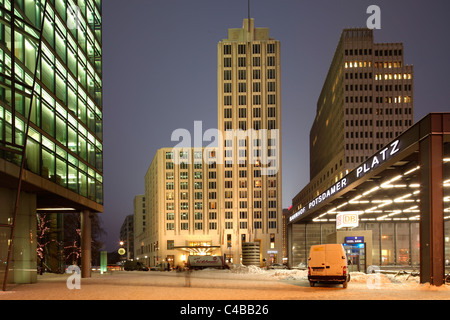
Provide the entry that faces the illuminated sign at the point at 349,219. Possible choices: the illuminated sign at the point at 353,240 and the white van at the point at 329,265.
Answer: the white van

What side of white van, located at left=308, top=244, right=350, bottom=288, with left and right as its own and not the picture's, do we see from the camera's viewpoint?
back

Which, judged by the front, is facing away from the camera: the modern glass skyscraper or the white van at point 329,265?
the white van

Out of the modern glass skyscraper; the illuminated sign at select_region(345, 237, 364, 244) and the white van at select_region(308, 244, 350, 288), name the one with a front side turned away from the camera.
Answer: the white van

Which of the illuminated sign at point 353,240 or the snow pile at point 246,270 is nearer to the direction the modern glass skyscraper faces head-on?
the illuminated sign

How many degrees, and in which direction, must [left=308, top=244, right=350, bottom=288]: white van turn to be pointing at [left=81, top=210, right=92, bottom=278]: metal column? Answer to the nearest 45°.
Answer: approximately 45° to its left

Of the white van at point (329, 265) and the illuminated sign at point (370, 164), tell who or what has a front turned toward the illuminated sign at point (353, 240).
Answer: the white van

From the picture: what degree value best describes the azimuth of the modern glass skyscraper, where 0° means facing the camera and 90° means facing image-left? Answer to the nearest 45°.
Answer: approximately 315°

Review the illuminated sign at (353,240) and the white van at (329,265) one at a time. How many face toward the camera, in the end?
1

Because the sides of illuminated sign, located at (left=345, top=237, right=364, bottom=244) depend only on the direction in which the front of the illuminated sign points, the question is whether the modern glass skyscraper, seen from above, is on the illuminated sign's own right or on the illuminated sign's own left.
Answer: on the illuminated sign's own right

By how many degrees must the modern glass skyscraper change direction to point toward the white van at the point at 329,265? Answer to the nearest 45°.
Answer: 0° — it already faces it

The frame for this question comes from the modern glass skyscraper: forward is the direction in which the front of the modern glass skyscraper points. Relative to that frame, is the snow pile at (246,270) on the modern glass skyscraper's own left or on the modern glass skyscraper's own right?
on the modern glass skyscraper's own left

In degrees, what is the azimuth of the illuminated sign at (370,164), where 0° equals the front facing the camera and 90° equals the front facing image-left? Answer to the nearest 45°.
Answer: approximately 45°
